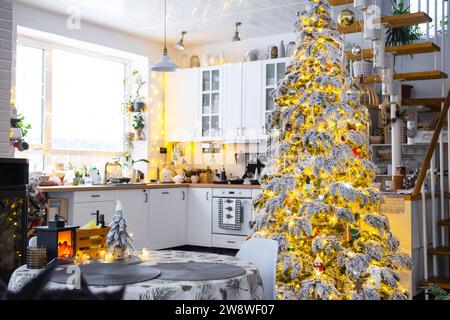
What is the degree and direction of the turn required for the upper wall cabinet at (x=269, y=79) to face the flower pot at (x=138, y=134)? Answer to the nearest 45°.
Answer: approximately 45° to its right

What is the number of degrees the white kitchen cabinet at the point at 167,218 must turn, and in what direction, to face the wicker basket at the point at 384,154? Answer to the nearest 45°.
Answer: approximately 45° to its left

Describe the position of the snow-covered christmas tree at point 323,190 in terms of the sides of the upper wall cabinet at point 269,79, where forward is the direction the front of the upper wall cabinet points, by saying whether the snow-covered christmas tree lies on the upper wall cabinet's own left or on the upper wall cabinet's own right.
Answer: on the upper wall cabinet's own left

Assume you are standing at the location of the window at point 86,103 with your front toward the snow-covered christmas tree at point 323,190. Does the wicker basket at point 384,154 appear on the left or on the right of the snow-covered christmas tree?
left

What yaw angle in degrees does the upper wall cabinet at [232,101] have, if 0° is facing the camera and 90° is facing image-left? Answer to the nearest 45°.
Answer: approximately 45°
